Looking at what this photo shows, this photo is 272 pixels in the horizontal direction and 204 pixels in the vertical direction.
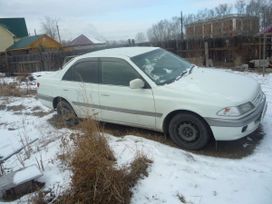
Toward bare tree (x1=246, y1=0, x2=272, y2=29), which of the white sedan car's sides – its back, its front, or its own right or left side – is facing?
left

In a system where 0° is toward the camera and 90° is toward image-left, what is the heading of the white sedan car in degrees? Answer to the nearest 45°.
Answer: approximately 315°

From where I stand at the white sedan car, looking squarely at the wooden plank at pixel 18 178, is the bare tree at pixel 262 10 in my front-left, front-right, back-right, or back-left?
back-right

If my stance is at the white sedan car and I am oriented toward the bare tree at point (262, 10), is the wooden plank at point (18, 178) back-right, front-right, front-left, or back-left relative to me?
back-left

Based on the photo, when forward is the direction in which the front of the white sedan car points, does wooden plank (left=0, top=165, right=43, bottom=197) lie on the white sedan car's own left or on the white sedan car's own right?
on the white sedan car's own right
